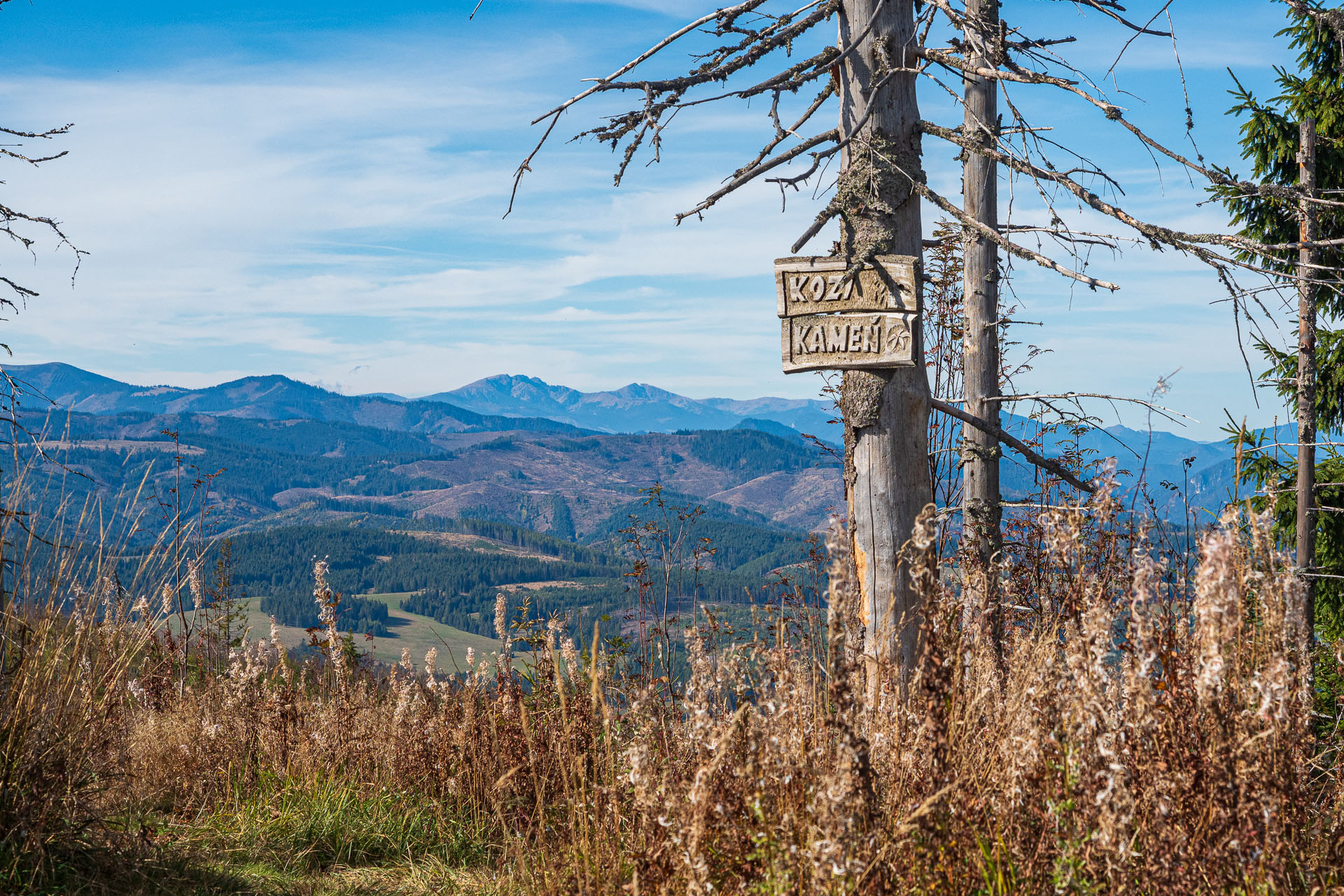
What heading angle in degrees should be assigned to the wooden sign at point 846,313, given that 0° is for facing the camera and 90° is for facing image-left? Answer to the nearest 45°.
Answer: approximately 0°

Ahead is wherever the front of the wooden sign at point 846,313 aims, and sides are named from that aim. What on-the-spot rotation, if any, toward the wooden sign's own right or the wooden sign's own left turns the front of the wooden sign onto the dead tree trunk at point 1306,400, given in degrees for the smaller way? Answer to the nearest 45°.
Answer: approximately 135° to the wooden sign's own left

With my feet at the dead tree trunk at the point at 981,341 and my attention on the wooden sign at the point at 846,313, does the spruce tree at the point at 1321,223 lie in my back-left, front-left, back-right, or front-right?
back-left

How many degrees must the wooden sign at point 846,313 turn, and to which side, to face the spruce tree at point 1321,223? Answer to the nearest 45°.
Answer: approximately 135° to its left
